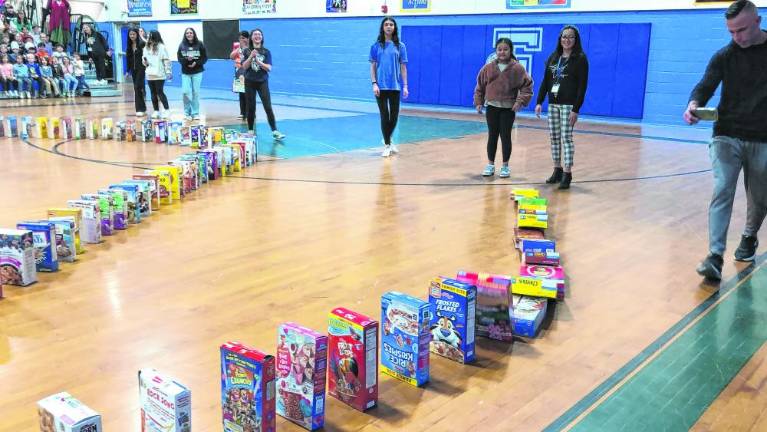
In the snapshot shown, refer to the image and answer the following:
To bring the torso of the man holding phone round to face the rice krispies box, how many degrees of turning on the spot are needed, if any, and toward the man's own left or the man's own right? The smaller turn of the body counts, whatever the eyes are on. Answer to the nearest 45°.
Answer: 0° — they already face it

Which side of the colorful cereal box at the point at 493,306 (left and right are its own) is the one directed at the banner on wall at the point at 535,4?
back

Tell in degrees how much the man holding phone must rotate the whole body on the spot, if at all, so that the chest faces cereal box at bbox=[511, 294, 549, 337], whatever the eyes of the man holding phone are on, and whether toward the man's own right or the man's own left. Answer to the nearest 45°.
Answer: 0° — they already face it

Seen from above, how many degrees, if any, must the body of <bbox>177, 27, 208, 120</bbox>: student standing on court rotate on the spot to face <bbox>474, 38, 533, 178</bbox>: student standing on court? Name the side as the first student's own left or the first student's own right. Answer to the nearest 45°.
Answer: approximately 45° to the first student's own left

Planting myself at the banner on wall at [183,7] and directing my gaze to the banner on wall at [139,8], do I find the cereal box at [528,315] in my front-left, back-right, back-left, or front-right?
back-left

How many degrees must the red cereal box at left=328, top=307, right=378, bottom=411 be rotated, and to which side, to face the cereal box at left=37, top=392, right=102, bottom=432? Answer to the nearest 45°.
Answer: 0° — it already faces it

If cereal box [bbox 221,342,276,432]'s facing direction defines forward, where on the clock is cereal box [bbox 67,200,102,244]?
cereal box [bbox 67,200,102,244] is roughly at 4 o'clock from cereal box [bbox 221,342,276,432].
